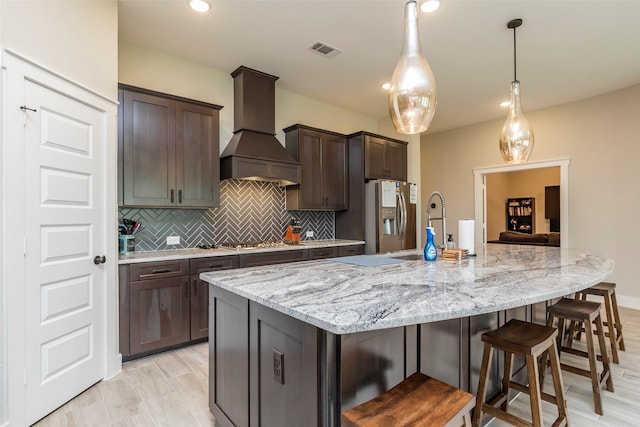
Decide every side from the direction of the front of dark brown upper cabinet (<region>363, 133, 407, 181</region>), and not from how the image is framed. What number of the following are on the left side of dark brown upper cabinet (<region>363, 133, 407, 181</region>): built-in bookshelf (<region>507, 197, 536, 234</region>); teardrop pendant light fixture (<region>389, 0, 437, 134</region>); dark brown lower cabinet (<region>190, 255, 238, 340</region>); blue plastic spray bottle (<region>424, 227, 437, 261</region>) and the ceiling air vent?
1

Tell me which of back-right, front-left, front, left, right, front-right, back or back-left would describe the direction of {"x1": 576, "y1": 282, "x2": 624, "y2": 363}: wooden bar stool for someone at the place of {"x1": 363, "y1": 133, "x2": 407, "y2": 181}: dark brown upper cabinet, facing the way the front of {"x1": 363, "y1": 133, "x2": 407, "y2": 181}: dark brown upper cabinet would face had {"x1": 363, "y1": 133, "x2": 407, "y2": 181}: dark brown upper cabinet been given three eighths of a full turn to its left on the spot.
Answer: back-right

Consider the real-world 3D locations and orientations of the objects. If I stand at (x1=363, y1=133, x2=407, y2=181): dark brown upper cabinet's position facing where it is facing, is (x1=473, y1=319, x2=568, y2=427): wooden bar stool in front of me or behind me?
in front

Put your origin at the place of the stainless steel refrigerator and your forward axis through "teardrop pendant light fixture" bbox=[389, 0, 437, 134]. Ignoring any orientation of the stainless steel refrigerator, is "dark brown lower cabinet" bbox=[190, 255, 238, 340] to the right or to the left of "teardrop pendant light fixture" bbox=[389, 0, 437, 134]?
right

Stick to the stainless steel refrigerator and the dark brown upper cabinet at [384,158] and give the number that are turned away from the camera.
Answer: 0

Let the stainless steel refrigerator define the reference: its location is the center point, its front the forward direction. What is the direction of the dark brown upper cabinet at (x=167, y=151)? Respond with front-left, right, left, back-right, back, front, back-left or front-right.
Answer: right

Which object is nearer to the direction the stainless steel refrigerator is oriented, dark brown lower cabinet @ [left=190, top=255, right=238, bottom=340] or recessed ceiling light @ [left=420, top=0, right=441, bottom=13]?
the recessed ceiling light

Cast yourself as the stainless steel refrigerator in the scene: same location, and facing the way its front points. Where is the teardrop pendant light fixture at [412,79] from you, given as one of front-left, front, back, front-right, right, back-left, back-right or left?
front-right

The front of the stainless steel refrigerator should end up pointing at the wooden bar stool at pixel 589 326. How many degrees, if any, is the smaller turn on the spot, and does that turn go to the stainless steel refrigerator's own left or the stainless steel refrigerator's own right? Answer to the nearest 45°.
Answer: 0° — it already faces it

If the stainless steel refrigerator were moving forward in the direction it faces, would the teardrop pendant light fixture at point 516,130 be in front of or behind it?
in front

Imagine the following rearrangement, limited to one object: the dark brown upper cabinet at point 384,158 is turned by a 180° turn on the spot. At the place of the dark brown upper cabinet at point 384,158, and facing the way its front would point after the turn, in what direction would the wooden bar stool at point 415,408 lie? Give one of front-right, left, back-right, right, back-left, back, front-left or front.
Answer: back-left

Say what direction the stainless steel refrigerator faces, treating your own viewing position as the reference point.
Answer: facing the viewer and to the right of the viewer

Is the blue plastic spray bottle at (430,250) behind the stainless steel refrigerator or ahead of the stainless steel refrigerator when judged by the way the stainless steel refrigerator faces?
ahead

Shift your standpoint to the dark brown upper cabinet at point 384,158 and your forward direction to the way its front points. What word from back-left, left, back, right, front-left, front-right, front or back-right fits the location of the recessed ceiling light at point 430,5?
front-right

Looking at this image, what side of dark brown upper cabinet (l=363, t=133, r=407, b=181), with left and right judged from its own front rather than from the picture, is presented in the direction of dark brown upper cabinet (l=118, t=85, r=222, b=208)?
right

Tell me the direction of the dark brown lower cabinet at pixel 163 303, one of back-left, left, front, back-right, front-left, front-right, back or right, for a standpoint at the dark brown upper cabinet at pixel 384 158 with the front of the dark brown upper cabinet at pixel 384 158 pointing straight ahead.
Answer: right
